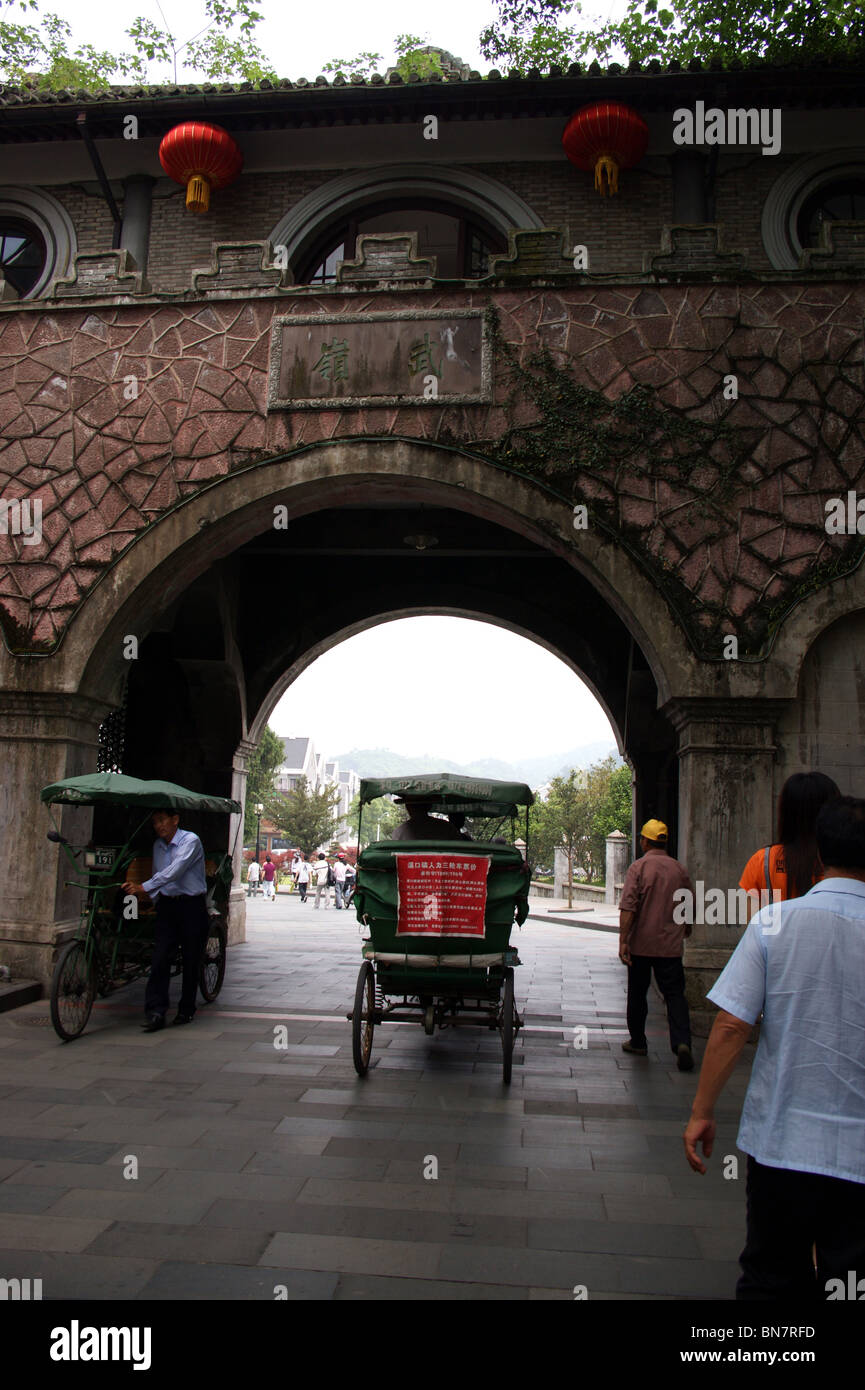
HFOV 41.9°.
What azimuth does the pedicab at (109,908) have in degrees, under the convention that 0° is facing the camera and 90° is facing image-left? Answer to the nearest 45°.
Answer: approximately 45°

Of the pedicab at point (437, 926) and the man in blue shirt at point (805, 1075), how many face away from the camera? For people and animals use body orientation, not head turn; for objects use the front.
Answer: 2

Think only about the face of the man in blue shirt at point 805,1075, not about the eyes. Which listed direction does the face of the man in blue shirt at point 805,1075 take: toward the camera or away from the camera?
away from the camera

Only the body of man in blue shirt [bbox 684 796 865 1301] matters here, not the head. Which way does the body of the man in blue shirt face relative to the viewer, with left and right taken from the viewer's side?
facing away from the viewer

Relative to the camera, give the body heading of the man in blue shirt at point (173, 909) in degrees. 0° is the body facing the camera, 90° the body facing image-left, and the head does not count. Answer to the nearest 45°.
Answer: approximately 45°

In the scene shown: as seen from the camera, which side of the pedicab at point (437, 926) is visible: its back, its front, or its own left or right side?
back

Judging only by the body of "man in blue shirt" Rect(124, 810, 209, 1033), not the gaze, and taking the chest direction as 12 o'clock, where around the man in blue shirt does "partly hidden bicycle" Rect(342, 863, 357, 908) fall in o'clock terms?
The partly hidden bicycle is roughly at 5 o'clock from the man in blue shirt.

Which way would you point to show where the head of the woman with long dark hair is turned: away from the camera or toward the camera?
away from the camera

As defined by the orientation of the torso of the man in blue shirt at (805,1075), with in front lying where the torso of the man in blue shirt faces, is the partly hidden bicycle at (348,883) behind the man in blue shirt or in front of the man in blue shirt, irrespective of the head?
in front

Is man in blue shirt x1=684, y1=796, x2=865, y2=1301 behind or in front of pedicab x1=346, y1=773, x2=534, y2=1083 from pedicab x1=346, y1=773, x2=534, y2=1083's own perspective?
behind

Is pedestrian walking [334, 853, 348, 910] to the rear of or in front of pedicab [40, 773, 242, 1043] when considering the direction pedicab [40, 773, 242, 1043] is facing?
to the rear
